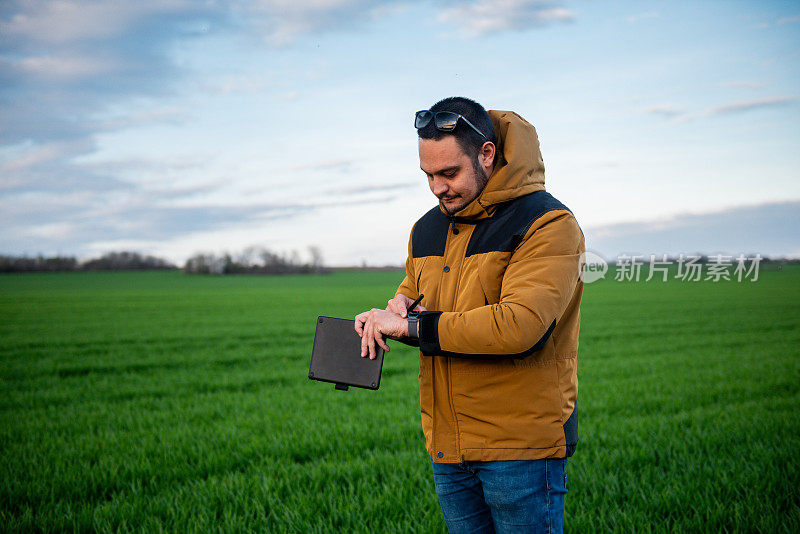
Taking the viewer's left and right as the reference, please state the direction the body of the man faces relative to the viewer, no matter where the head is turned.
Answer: facing the viewer and to the left of the viewer

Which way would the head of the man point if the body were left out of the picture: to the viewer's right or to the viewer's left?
to the viewer's left
